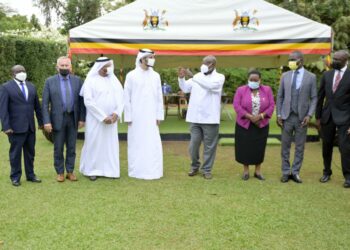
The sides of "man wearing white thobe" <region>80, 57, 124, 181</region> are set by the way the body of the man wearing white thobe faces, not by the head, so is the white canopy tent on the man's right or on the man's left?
on the man's left

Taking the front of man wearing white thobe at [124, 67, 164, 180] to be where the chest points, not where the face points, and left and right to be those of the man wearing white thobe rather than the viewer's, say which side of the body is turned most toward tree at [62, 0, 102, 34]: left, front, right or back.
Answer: back

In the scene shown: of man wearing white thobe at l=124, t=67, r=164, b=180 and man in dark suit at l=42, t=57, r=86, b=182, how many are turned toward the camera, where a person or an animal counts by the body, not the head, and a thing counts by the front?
2

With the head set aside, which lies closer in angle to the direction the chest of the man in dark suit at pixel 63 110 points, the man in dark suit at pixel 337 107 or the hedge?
the man in dark suit

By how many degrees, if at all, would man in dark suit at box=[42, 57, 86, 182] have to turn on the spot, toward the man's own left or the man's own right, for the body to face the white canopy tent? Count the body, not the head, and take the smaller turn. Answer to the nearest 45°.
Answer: approximately 135° to the man's own left

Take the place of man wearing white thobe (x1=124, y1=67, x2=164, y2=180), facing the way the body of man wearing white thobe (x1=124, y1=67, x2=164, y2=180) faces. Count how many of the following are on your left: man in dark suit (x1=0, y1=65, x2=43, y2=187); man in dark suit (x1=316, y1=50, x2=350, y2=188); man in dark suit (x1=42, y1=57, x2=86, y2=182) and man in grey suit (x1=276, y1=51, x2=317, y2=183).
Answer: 2

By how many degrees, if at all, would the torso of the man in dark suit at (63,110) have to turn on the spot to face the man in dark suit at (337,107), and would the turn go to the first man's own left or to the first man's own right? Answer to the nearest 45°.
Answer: approximately 90° to the first man's own left

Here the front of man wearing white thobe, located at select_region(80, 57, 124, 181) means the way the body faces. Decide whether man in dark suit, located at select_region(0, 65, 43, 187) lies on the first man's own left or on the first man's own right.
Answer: on the first man's own right

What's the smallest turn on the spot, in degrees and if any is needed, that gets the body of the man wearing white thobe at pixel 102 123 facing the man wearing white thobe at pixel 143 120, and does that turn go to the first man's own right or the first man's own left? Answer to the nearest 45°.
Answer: approximately 45° to the first man's own left

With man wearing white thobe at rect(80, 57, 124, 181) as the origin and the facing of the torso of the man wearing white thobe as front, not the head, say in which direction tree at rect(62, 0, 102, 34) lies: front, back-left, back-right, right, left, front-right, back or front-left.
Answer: back-left

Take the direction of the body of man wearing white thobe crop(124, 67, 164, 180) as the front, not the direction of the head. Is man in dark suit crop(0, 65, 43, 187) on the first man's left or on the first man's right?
on the first man's right

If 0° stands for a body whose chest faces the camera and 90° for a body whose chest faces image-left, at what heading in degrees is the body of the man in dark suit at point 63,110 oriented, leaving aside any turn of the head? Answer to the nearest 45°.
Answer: approximately 0°

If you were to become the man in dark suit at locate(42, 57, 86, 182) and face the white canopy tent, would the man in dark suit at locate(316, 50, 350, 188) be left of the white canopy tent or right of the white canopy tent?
right

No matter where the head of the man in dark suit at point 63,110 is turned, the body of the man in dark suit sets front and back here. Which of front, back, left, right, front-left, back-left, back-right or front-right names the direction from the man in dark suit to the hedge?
back

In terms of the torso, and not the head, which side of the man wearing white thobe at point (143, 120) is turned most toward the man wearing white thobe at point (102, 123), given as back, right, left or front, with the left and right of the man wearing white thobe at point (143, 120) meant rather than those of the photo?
right
